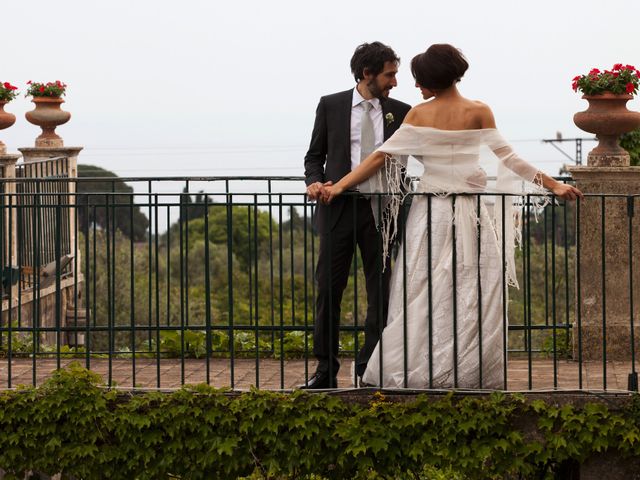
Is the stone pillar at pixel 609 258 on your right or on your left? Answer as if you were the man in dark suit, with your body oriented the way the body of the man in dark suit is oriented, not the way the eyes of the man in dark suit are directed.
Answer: on your left

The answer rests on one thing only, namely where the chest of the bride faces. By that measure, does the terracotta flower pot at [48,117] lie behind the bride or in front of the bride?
in front

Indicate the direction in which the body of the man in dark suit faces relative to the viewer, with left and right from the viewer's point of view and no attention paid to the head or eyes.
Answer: facing the viewer

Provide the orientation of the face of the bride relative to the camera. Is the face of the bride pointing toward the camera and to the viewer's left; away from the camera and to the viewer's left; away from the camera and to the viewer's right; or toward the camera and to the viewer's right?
away from the camera and to the viewer's left

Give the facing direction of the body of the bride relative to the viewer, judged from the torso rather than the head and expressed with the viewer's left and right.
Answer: facing away from the viewer

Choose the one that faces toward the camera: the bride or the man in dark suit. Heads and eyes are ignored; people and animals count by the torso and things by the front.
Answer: the man in dark suit

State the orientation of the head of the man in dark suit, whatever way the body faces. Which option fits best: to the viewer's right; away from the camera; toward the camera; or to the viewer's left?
to the viewer's right

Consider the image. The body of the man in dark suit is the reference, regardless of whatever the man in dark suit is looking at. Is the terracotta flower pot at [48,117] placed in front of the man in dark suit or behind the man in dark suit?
behind

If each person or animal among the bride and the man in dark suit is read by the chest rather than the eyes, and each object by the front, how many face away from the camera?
1

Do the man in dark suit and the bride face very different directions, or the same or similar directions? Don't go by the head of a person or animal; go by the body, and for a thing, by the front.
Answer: very different directions
